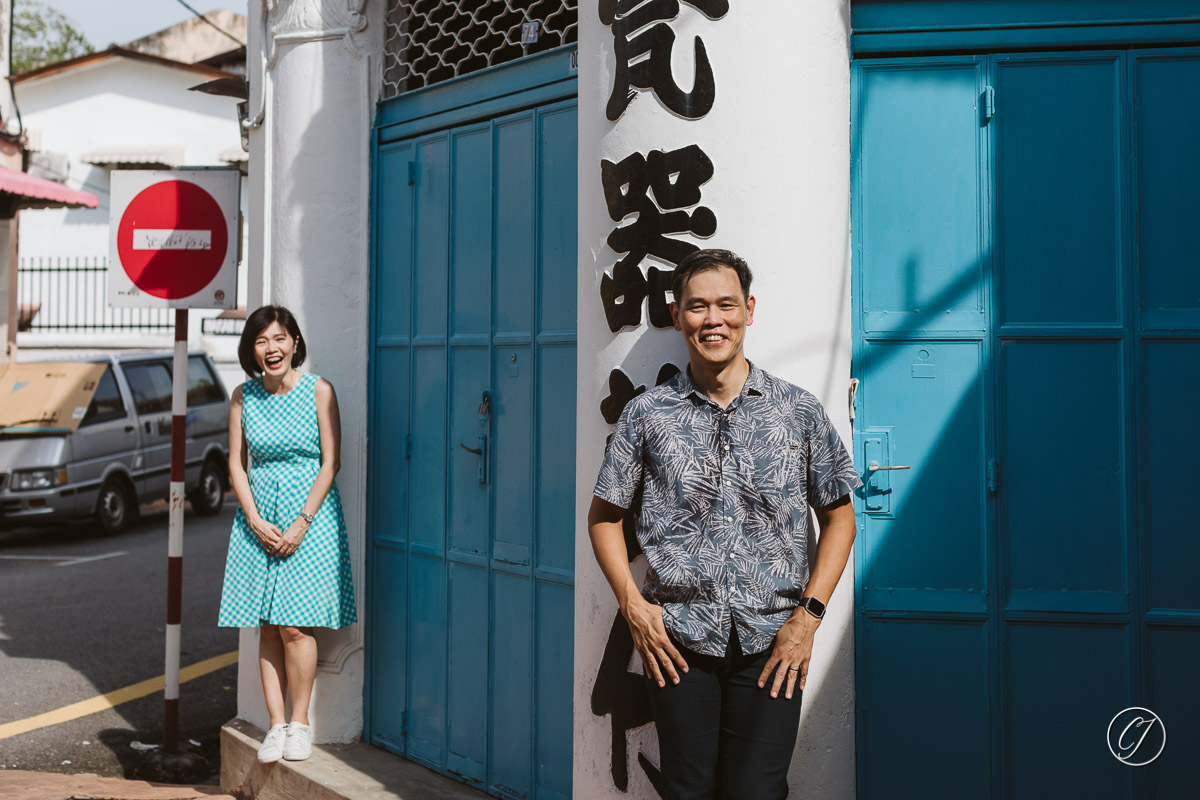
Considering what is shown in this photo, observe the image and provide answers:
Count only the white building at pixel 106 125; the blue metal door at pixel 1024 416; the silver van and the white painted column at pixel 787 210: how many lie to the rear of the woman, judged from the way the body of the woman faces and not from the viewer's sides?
2

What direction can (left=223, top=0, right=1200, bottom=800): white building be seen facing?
toward the camera

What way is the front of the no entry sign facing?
toward the camera

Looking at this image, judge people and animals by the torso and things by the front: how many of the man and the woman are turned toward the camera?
2

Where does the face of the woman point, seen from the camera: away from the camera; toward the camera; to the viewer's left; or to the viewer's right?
toward the camera

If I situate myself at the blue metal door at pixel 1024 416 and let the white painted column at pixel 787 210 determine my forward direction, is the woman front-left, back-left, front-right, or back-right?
front-right

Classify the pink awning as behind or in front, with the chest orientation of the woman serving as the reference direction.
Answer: behind

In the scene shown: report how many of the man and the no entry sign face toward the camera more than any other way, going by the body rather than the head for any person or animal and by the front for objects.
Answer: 2

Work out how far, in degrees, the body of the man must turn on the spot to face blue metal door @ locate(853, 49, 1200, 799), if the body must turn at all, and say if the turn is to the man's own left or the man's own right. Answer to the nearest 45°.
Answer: approximately 135° to the man's own left

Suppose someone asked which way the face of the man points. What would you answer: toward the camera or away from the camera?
toward the camera

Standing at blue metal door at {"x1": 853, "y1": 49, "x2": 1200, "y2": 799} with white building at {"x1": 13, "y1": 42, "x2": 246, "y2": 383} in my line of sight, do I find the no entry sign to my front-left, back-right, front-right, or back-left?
front-left

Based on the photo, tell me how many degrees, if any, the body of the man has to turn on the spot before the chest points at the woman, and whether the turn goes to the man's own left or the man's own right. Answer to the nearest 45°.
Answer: approximately 135° to the man's own right

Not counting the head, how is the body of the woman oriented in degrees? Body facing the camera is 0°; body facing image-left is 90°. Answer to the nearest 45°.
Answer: approximately 0°

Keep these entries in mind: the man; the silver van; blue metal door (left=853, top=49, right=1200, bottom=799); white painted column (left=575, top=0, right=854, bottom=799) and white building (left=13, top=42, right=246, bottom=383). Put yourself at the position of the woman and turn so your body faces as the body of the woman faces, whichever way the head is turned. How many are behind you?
2
